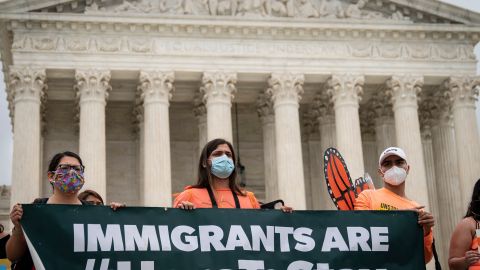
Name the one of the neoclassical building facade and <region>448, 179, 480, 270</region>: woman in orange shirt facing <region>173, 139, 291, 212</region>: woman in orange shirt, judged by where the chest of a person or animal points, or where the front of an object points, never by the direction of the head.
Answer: the neoclassical building facade

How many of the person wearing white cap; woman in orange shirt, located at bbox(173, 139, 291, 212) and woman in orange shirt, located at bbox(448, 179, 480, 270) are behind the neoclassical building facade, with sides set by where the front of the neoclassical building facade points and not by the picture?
0

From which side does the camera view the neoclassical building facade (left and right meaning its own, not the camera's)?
front

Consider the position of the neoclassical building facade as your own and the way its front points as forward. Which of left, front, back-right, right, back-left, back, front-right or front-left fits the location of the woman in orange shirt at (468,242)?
front

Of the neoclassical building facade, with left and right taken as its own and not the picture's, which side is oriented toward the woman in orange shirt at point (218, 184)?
front

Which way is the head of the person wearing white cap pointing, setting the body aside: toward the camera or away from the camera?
toward the camera

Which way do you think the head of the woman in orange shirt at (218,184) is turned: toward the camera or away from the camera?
toward the camera

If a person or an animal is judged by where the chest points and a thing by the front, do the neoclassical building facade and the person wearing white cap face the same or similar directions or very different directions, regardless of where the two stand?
same or similar directions

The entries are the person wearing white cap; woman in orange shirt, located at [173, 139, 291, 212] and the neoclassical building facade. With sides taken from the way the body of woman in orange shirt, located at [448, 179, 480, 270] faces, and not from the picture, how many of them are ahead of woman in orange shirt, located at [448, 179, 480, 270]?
0

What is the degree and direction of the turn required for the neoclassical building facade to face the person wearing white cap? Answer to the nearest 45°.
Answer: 0° — it already faces them

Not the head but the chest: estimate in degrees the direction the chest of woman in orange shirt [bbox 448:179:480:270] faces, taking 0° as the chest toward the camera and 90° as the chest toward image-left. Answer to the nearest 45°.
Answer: approximately 315°

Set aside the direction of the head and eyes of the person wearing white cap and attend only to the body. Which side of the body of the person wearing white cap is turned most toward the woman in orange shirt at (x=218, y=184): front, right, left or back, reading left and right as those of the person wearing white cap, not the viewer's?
right

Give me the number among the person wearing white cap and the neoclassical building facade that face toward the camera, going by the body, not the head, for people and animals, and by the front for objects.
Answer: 2

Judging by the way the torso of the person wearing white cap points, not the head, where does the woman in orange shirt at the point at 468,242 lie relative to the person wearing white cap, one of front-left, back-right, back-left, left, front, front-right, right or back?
front-left

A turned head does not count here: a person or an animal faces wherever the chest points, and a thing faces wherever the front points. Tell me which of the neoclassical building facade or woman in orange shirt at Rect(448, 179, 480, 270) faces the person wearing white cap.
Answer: the neoclassical building facade
